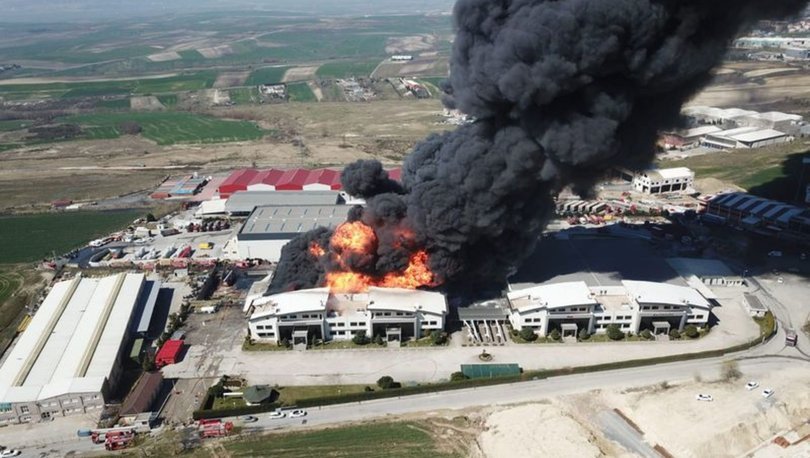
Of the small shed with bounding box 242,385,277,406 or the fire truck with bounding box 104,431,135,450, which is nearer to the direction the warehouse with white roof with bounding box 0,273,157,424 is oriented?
the fire truck

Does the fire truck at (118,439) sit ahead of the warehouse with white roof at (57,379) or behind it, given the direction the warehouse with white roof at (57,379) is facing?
ahead

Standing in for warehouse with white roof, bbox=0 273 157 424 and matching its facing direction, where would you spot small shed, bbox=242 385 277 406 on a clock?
The small shed is roughly at 10 o'clock from the warehouse with white roof.

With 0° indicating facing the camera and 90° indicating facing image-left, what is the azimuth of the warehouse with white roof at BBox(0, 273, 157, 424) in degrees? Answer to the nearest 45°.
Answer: approximately 0°
